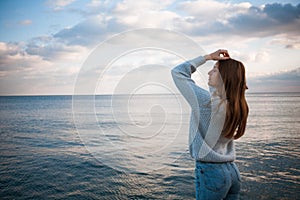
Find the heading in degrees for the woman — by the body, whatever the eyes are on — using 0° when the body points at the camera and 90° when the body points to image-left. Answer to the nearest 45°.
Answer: approximately 135°

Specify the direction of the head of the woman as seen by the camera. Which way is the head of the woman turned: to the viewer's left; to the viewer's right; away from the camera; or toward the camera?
to the viewer's left
